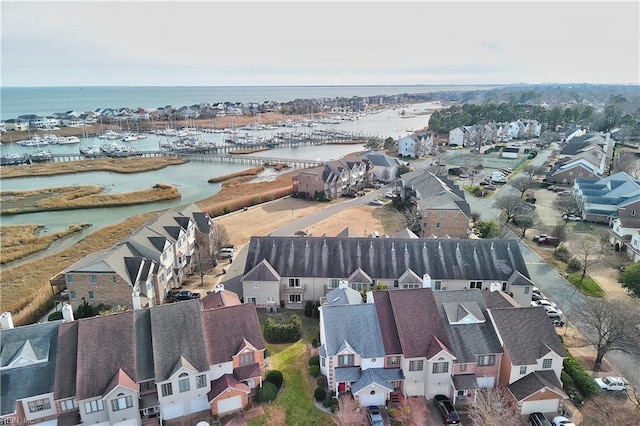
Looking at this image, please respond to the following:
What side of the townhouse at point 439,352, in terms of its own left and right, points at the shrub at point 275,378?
right

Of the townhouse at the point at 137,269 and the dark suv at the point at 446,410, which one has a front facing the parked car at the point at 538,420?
the townhouse

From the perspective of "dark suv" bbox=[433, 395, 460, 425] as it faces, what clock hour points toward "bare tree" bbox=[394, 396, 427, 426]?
The bare tree is roughly at 10 o'clock from the dark suv.

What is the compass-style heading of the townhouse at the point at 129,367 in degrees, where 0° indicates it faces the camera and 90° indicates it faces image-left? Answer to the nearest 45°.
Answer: approximately 0°

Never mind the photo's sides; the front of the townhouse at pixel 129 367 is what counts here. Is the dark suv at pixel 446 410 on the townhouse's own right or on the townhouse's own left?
on the townhouse's own left

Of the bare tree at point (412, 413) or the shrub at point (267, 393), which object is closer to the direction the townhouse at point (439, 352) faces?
the bare tree

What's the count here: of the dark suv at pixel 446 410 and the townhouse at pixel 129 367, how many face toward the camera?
1

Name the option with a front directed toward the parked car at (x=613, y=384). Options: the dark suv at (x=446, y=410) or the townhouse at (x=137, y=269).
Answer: the townhouse

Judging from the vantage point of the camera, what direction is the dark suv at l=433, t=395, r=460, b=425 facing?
facing away from the viewer and to the left of the viewer

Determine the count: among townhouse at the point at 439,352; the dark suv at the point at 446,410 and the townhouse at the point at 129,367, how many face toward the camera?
2

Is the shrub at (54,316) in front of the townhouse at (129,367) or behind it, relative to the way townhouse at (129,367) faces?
behind
